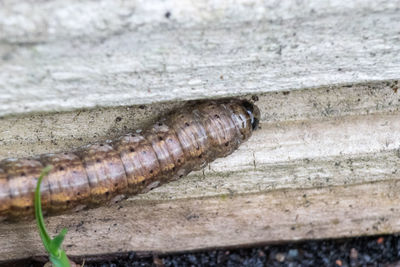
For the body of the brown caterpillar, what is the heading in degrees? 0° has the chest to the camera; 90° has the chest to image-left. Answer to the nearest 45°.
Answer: approximately 270°

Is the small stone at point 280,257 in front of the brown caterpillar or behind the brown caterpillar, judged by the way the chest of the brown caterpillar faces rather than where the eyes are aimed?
in front
